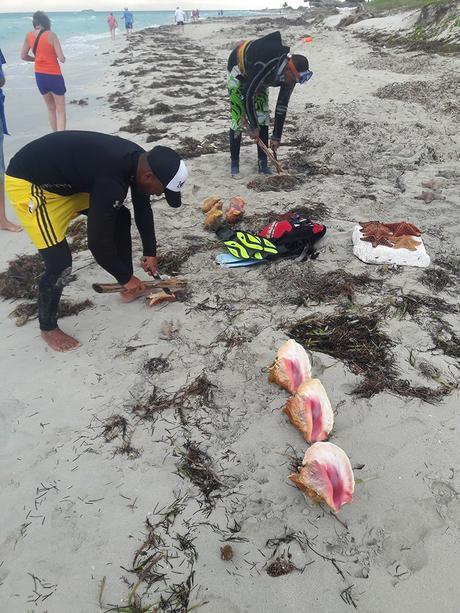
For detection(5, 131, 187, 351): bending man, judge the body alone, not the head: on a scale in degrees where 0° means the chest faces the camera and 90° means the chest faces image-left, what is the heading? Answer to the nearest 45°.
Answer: approximately 270°

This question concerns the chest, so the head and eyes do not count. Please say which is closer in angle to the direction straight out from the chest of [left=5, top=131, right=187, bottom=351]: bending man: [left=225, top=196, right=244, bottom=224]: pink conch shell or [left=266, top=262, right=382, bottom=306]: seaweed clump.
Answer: the seaweed clump

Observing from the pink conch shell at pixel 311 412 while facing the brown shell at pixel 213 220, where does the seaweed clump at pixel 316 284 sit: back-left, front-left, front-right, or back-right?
front-right

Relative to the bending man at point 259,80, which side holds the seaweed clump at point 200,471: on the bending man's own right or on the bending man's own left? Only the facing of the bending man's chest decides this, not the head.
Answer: on the bending man's own right

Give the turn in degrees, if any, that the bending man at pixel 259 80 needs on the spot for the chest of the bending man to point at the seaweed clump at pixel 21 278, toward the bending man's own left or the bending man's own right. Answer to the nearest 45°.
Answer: approximately 90° to the bending man's own right

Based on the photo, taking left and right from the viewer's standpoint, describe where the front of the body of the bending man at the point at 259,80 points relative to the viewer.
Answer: facing the viewer and to the right of the viewer

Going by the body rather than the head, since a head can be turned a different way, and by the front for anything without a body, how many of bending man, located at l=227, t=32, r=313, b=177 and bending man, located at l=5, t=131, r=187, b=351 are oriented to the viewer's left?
0

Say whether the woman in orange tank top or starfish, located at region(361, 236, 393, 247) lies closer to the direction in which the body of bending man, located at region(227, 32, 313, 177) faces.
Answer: the starfish

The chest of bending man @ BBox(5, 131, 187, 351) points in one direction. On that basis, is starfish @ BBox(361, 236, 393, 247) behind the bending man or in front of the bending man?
in front

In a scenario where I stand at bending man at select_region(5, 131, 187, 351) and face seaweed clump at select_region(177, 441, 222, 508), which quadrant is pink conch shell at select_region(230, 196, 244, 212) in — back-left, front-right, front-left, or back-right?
back-left

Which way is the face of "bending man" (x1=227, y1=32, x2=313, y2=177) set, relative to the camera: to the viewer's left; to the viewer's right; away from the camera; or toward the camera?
to the viewer's right

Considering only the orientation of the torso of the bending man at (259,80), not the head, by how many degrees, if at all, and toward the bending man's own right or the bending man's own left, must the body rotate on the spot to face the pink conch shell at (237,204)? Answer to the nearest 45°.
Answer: approximately 45° to the bending man's own right

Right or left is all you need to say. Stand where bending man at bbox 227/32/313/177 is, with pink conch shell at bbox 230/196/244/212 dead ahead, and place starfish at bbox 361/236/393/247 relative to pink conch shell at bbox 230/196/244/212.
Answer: left

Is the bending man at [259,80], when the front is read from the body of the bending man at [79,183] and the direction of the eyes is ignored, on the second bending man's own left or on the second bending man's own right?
on the second bending man's own left
